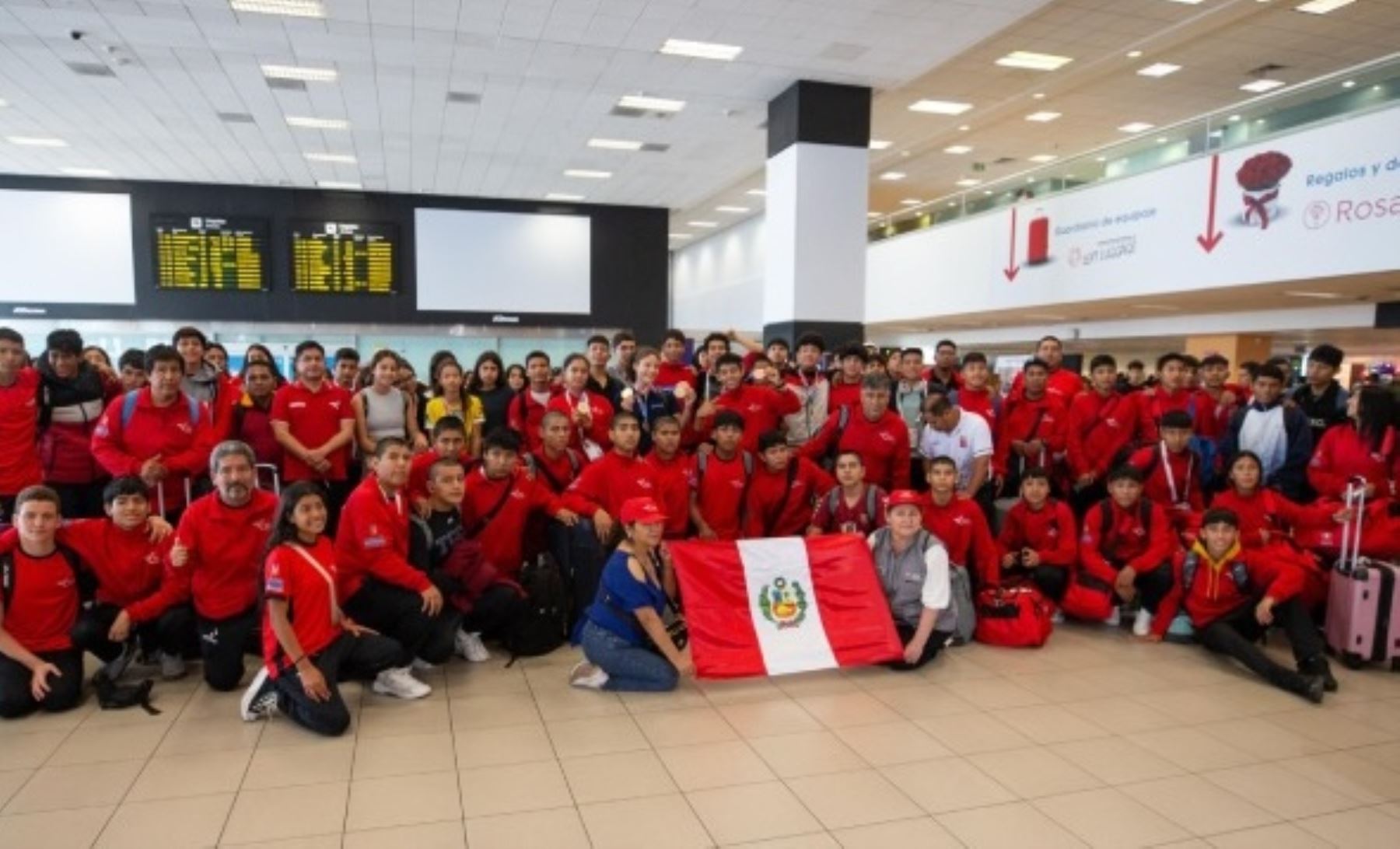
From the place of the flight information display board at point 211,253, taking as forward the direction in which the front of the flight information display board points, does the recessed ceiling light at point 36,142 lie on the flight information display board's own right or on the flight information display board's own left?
on the flight information display board's own right

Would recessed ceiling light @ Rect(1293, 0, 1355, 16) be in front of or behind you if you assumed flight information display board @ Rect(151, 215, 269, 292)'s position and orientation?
in front

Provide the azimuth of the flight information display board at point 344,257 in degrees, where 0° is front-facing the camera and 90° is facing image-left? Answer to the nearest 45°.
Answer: approximately 0°

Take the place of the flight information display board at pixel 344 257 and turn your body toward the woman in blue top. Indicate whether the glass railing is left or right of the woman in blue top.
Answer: left

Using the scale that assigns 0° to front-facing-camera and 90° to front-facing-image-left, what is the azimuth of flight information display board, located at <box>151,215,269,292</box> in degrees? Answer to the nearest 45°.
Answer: approximately 0°

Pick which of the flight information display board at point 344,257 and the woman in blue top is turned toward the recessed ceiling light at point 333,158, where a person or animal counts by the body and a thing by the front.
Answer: the flight information display board

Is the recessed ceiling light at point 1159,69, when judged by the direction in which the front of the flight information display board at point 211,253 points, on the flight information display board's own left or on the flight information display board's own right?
on the flight information display board's own left
